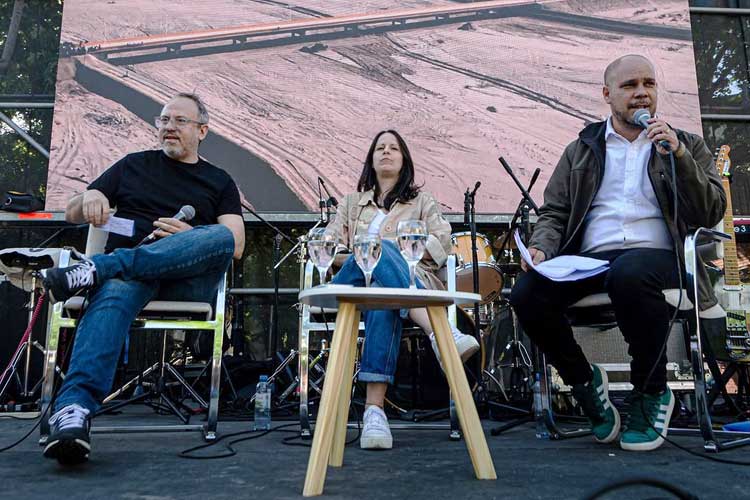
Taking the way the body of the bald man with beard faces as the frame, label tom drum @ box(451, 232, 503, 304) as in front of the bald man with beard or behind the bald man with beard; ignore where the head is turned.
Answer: behind

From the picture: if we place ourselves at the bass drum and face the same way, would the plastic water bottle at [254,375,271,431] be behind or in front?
in front

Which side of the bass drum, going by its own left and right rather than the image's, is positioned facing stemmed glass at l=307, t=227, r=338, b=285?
front

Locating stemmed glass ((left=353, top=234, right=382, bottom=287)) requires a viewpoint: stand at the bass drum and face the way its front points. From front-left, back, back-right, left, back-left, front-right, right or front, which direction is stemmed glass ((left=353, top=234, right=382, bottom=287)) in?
front

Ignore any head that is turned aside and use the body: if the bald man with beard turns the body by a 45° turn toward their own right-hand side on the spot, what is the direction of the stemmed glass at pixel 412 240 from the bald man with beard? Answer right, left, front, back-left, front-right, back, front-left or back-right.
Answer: front

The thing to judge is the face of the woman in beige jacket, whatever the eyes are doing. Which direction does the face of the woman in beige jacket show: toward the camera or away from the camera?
toward the camera

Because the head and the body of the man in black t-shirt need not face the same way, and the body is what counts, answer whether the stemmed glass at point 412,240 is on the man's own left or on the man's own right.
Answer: on the man's own left

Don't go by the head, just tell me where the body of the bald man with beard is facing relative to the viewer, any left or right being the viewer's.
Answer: facing the viewer

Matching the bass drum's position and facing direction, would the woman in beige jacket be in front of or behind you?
in front

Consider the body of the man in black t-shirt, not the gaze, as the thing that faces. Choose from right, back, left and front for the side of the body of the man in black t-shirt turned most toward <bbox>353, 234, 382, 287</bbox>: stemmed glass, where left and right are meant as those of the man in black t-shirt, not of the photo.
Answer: left

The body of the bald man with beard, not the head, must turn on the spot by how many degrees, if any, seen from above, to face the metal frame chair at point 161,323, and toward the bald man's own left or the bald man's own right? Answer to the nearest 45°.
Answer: approximately 90° to the bald man's own right

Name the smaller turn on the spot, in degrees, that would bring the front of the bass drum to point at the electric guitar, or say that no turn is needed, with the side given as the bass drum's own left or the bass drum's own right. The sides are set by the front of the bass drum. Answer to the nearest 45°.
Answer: approximately 90° to the bass drum's own left

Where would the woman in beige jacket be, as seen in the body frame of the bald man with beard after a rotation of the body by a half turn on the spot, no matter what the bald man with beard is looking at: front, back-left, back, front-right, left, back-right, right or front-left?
left

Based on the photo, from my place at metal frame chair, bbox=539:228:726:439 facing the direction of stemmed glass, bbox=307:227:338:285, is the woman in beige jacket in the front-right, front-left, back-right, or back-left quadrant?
front-right

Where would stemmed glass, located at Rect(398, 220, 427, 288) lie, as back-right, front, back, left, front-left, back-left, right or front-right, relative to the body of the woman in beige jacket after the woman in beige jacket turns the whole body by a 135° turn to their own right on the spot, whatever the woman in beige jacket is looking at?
back-left

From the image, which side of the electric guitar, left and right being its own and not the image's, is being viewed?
front

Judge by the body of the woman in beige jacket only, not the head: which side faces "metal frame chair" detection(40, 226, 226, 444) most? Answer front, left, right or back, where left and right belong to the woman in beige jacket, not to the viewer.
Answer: right
